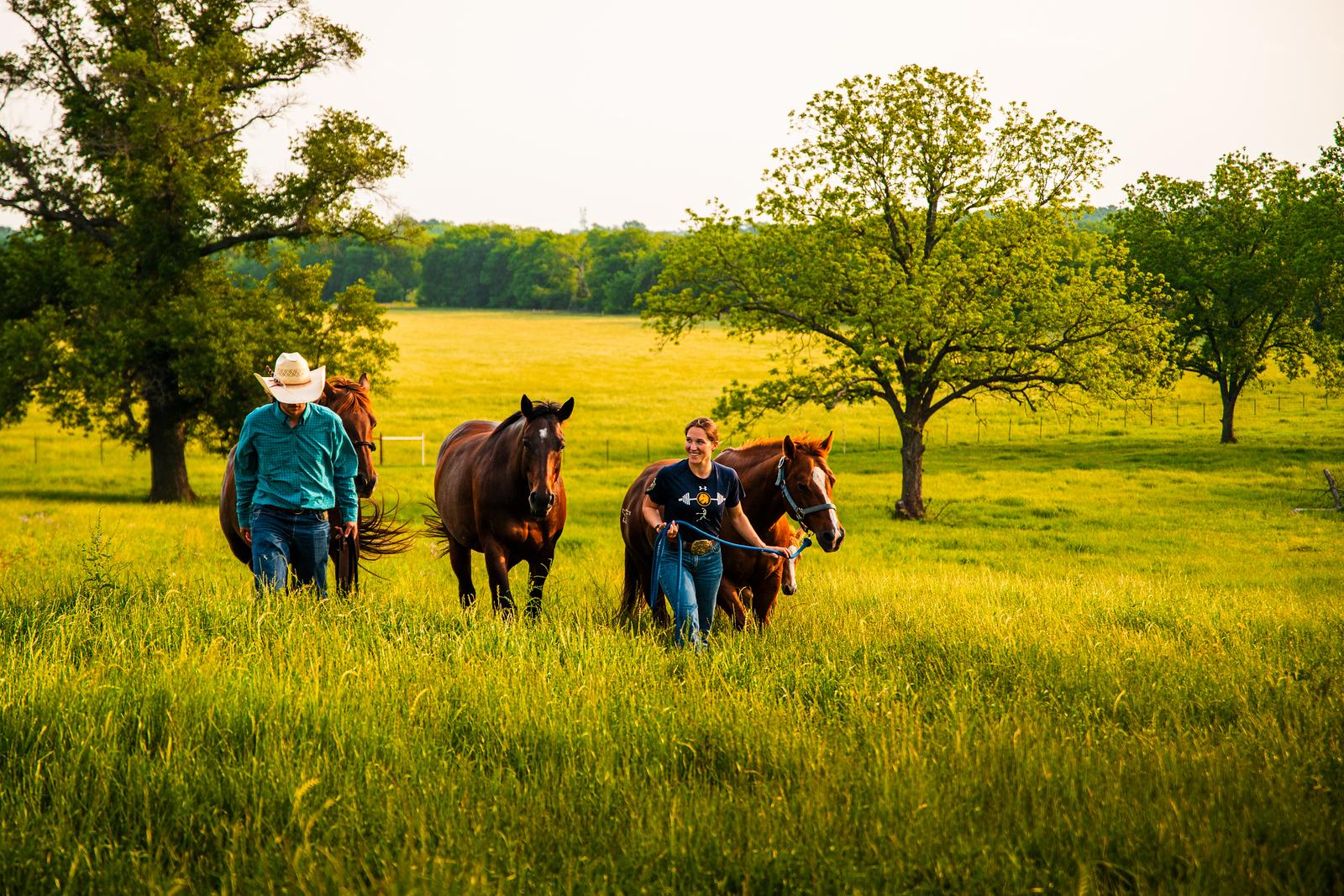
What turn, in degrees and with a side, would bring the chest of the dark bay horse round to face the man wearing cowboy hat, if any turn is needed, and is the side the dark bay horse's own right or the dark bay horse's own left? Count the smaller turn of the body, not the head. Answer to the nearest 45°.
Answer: approximately 90° to the dark bay horse's own right

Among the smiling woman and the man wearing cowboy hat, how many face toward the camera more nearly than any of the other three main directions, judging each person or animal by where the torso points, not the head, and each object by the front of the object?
2

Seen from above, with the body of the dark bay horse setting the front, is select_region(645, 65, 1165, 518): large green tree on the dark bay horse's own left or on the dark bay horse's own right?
on the dark bay horse's own left

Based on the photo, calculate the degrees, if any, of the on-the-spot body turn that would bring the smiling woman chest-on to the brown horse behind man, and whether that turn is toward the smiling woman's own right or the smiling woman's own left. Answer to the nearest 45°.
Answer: approximately 135° to the smiling woman's own right

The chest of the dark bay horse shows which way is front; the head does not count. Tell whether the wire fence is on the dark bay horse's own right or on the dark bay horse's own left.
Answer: on the dark bay horse's own left
